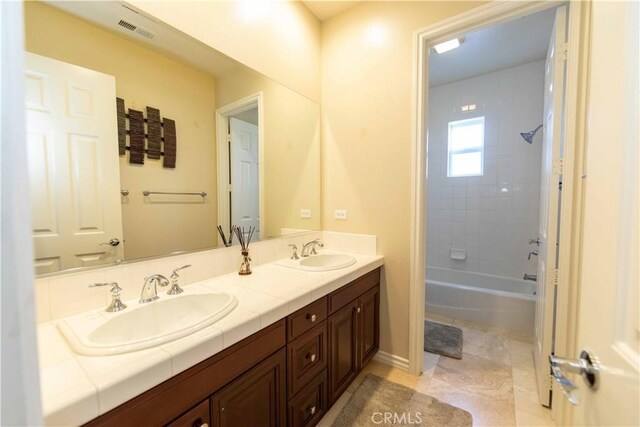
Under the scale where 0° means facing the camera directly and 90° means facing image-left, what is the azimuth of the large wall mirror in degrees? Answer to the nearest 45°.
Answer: approximately 315°

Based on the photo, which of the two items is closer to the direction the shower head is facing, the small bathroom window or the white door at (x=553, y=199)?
the small bathroom window

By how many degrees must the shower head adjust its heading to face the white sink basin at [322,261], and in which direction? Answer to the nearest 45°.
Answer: approximately 45° to its left

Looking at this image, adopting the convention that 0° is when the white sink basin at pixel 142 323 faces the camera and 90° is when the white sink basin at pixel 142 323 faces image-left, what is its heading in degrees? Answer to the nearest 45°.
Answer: approximately 315°

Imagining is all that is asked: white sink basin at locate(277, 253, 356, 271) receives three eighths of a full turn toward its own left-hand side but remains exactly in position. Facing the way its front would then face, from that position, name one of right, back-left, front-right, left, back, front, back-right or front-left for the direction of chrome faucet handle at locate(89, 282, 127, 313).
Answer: back-left

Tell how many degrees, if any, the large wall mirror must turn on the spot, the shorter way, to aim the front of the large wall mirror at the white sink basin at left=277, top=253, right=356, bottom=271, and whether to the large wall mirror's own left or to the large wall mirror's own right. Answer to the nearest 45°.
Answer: approximately 45° to the large wall mirror's own left

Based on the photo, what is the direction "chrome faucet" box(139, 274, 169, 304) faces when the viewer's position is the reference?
facing the viewer and to the right of the viewer

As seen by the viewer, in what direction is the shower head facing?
to the viewer's left

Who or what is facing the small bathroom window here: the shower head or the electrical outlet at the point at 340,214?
the shower head

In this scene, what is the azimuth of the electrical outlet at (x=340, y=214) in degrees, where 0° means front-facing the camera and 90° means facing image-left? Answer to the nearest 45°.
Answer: approximately 0°

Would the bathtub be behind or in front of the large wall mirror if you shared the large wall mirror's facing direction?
in front

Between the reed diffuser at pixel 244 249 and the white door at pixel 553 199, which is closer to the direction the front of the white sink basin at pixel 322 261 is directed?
the white door
